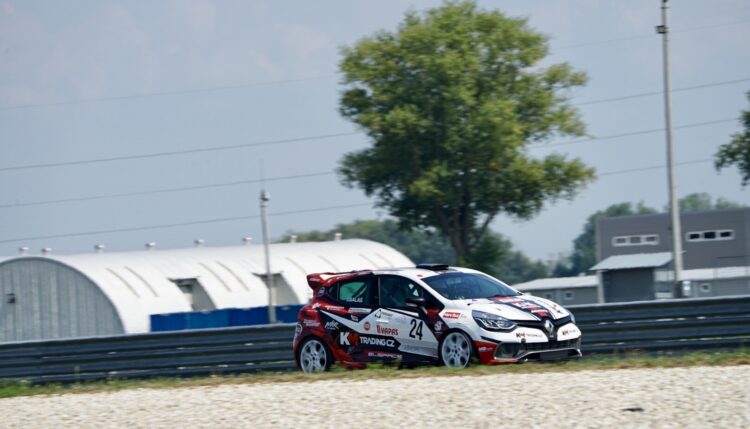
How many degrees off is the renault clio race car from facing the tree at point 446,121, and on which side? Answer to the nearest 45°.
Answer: approximately 135° to its left

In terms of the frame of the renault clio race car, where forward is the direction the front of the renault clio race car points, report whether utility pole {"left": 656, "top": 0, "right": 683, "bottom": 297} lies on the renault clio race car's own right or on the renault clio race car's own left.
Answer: on the renault clio race car's own left

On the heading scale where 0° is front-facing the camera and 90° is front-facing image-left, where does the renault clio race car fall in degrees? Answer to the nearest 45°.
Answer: approximately 315°
